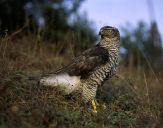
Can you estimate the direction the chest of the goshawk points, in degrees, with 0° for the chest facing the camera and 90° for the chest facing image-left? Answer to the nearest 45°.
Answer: approximately 270°
